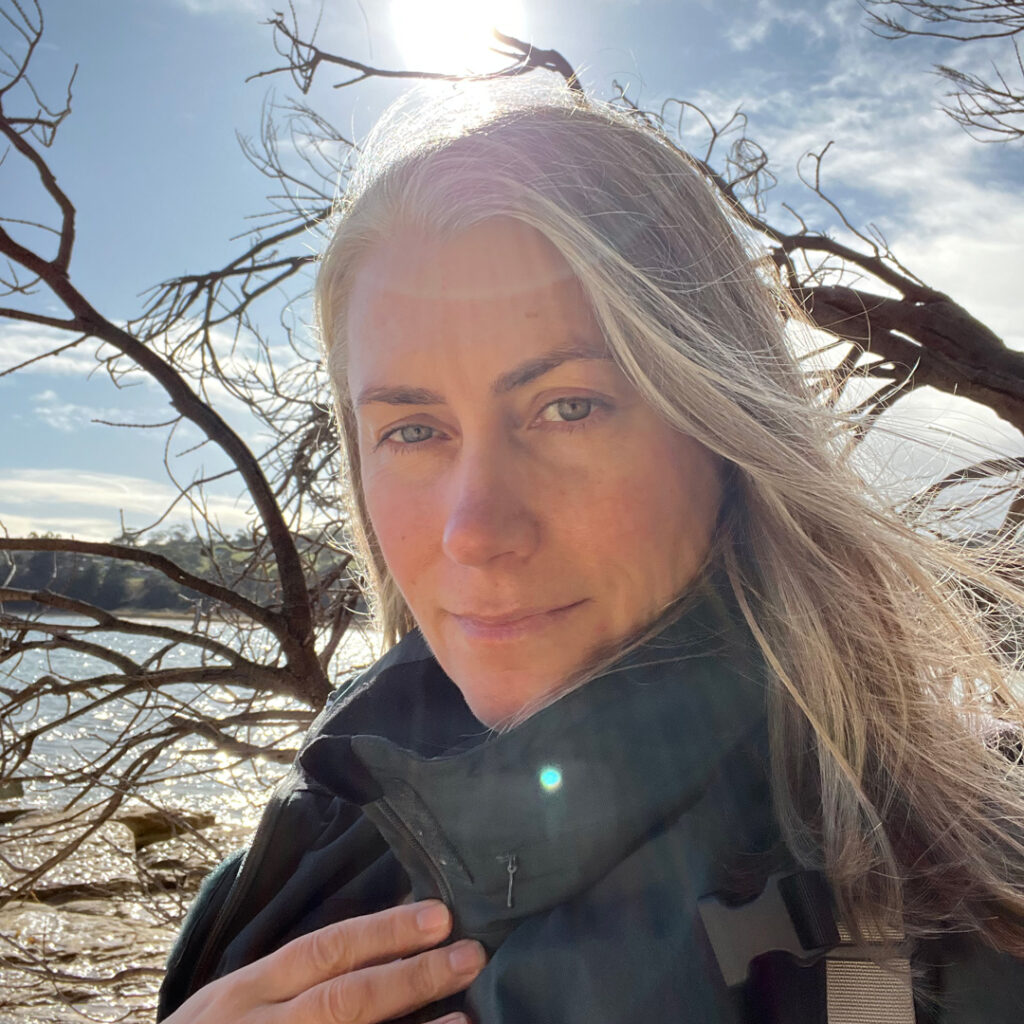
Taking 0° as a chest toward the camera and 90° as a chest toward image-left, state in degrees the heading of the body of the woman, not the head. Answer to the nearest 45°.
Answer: approximately 45°

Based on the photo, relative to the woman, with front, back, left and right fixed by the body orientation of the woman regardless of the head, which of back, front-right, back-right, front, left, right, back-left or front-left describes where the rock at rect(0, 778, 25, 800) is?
right
